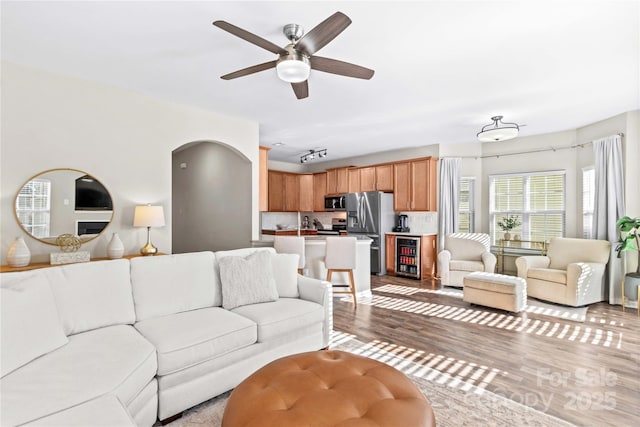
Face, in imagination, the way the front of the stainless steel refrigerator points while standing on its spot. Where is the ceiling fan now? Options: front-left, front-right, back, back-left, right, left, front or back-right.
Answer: front-left

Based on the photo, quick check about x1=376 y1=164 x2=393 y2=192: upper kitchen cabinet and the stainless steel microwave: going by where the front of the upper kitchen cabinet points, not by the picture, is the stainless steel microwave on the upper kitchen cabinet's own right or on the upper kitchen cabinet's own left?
on the upper kitchen cabinet's own right

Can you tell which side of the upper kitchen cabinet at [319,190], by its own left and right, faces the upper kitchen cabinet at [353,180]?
left

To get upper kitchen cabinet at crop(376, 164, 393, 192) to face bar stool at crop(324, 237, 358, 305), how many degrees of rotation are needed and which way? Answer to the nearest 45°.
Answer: approximately 45° to its left

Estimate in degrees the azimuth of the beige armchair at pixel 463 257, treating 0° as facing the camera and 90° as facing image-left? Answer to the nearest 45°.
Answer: approximately 0°

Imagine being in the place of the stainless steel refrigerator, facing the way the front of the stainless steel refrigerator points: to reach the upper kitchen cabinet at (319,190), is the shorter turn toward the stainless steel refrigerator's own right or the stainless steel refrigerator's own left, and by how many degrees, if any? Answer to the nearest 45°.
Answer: approximately 90° to the stainless steel refrigerator's own right

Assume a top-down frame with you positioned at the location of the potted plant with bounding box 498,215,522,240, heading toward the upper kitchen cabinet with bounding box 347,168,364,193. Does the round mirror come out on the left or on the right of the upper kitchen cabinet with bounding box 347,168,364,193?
left

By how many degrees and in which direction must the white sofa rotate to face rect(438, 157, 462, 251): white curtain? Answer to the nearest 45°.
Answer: approximately 90° to its left

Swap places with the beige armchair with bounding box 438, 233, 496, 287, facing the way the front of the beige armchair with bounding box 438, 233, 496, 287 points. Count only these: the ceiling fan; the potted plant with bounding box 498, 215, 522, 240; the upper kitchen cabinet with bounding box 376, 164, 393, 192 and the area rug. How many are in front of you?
2
